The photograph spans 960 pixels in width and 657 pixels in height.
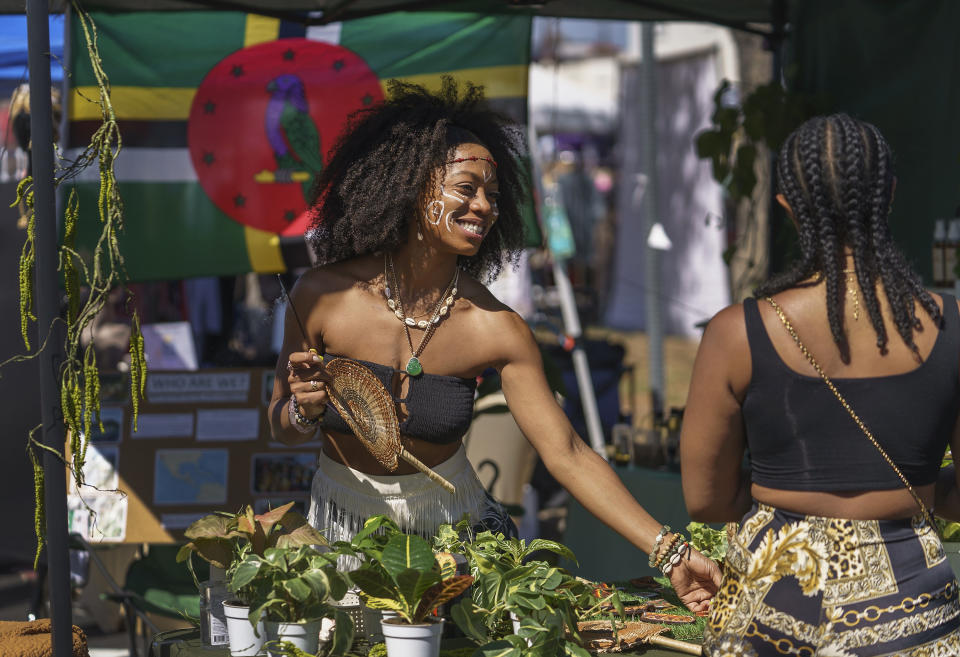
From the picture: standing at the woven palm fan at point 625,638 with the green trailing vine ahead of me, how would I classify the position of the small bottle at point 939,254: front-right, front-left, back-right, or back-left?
back-right

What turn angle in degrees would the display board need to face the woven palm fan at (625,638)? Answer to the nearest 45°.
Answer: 0° — it already faces it

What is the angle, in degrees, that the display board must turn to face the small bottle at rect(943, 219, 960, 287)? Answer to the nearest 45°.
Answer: approximately 45° to its left

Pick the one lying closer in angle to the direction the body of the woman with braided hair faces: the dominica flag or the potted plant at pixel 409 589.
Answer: the dominica flag

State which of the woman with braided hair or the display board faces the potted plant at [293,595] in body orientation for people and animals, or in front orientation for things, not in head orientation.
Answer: the display board

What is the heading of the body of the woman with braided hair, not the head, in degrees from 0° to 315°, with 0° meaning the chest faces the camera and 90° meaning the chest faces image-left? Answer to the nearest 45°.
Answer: approximately 180°

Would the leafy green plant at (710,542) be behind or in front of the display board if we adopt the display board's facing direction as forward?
in front

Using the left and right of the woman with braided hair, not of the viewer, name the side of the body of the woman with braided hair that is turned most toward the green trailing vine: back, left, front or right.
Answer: left

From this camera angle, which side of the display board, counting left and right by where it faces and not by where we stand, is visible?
front

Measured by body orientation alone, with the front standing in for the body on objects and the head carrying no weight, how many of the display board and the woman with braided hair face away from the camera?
1

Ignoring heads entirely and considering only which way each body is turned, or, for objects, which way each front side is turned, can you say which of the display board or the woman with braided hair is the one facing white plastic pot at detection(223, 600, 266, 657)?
the display board

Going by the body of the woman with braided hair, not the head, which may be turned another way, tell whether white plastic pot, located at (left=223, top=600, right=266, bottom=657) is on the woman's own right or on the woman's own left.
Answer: on the woman's own left

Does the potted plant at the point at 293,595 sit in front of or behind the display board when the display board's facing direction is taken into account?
in front

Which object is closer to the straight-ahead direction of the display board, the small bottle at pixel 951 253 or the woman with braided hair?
the woman with braided hair

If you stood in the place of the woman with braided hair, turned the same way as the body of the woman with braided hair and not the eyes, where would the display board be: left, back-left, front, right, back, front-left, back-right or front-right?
front-left

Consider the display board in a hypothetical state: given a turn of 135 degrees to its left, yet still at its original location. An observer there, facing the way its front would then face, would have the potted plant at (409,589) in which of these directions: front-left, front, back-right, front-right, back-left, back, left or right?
back-right
